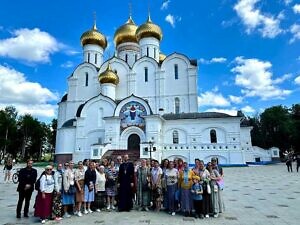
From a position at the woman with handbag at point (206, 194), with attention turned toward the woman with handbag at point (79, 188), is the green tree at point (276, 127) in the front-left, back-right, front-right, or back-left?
back-right

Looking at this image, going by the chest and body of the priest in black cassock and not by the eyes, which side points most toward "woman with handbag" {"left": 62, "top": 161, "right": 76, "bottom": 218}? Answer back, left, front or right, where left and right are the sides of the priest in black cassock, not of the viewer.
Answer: right

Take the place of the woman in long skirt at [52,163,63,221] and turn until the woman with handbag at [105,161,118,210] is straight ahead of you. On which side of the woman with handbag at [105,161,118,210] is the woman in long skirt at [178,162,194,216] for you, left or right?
right

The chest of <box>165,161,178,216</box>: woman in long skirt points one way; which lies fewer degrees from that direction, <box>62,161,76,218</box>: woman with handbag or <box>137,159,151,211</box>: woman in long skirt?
the woman with handbag

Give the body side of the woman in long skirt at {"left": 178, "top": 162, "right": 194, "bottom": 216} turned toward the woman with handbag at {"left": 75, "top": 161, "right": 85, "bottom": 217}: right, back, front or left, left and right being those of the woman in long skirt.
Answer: right

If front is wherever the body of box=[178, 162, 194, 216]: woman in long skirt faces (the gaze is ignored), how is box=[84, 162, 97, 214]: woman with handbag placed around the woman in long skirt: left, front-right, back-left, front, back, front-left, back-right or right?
right

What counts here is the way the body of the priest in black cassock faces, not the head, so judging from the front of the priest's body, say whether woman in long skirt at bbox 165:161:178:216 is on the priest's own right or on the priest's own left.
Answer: on the priest's own left

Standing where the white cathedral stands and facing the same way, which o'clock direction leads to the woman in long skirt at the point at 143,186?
The woman in long skirt is roughly at 12 o'clock from the white cathedral.
